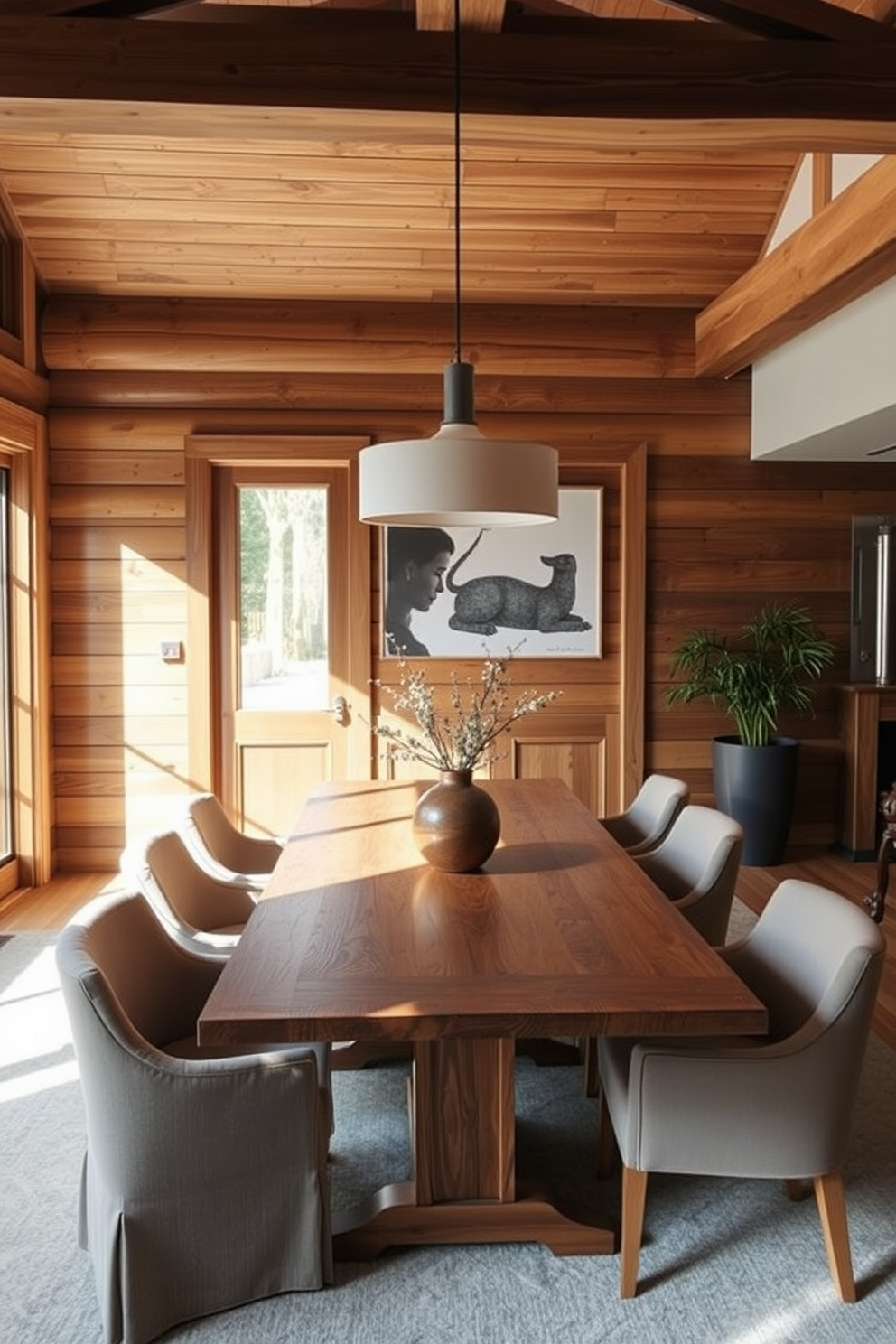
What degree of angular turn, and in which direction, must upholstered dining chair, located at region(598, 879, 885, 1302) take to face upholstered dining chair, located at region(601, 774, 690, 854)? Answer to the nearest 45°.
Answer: approximately 90° to its right

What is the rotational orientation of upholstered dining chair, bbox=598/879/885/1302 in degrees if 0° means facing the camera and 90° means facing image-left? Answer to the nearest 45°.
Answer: approximately 90°

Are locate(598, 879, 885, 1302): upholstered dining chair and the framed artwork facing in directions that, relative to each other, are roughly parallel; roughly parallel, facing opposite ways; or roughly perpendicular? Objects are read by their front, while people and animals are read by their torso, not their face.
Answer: roughly perpendicular

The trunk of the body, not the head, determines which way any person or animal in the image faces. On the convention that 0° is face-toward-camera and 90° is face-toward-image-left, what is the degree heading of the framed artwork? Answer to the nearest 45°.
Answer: approximately 0°

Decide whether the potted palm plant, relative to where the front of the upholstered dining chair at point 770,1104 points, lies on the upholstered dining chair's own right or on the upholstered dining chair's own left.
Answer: on the upholstered dining chair's own right

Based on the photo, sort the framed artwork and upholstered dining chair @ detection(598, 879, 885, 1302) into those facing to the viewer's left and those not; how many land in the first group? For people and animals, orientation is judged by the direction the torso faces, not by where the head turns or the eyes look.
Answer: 1

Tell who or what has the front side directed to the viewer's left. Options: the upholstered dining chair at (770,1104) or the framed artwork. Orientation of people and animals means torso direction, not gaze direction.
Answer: the upholstered dining chair

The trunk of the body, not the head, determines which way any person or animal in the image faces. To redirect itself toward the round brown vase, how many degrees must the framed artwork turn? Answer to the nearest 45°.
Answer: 0° — it already faces it

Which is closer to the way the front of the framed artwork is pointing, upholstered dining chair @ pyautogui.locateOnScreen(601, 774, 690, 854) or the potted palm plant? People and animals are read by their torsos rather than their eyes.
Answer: the upholstered dining chair

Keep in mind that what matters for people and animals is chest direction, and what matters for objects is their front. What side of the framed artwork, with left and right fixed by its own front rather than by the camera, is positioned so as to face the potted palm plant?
left
